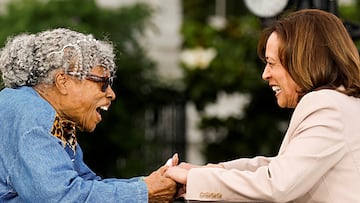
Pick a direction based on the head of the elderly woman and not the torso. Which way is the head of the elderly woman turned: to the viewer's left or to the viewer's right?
to the viewer's right

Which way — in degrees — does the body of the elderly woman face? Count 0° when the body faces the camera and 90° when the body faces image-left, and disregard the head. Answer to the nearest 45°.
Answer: approximately 270°
